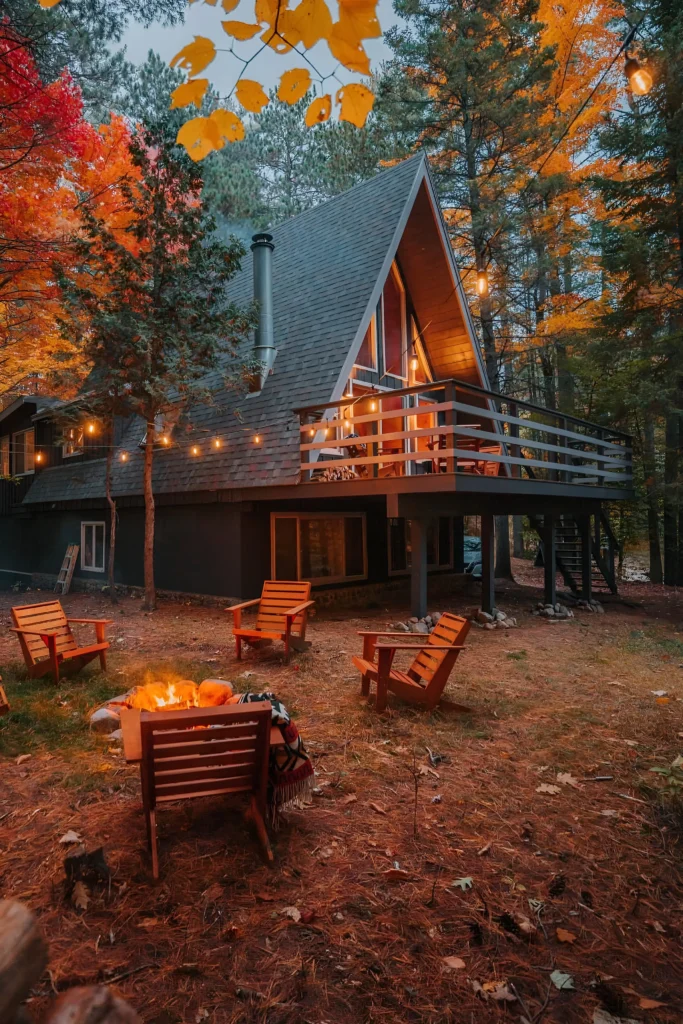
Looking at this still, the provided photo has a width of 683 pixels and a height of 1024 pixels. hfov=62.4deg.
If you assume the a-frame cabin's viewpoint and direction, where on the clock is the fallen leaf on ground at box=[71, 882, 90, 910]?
The fallen leaf on ground is roughly at 2 o'clock from the a-frame cabin.

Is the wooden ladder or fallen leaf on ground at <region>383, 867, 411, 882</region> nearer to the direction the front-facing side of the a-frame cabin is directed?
the fallen leaf on ground

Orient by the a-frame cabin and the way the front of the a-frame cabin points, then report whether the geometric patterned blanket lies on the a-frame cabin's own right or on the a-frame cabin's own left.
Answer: on the a-frame cabin's own right

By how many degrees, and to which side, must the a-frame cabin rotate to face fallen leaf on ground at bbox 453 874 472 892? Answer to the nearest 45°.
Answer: approximately 45° to its right

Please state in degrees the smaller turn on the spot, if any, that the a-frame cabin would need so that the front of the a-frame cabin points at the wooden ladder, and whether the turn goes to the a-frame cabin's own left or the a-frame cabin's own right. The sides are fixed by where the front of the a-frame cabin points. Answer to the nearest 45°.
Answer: approximately 180°

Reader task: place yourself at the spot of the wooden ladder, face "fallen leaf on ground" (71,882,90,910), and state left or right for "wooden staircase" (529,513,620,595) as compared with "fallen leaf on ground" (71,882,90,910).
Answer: left

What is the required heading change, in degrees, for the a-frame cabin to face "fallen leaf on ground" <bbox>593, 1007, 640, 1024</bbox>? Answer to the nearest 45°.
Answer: approximately 45° to its right

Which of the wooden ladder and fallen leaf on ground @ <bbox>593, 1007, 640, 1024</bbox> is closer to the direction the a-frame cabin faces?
the fallen leaf on ground

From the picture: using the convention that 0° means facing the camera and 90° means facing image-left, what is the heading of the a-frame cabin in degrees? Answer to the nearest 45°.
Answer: approximately 315°

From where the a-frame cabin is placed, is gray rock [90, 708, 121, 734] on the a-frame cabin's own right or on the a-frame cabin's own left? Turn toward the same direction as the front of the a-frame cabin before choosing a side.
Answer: on the a-frame cabin's own right

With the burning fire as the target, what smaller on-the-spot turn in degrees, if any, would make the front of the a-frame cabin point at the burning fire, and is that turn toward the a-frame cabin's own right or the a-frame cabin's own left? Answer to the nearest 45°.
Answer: approximately 45° to the a-frame cabin's own right
